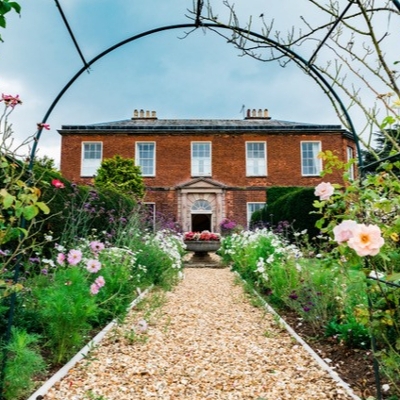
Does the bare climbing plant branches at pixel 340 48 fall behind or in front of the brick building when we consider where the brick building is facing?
in front

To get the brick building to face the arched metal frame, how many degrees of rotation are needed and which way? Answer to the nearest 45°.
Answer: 0° — it already faces it

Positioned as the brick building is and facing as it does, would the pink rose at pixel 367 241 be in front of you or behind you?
in front

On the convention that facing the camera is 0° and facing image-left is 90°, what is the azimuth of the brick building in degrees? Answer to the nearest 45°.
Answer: approximately 0°

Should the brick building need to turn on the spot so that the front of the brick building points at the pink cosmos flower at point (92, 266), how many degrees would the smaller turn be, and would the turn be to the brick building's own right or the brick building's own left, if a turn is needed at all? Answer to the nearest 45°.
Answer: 0° — it already faces it

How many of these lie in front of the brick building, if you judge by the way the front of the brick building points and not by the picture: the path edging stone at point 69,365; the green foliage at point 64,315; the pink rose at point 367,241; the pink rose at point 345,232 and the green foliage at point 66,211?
5

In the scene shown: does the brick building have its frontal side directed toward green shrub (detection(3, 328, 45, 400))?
yes

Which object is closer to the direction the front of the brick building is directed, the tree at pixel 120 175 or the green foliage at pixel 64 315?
the green foliage

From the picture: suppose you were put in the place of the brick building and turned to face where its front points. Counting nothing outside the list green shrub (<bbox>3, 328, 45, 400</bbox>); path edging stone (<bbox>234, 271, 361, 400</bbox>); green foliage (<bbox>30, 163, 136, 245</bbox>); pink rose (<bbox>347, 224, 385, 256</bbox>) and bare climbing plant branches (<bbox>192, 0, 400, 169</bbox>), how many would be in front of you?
5

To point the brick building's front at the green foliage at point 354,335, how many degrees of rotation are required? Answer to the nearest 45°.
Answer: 0° — it already faces it

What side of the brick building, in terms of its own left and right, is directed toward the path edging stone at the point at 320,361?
front
